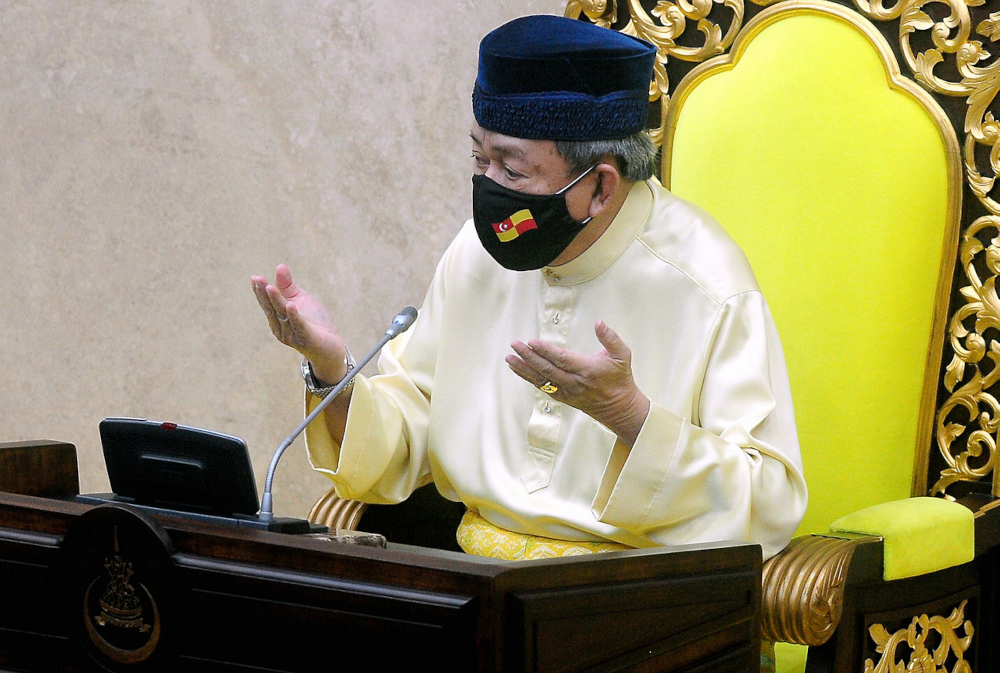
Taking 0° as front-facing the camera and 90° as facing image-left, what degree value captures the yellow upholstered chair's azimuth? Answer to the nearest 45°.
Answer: approximately 45°

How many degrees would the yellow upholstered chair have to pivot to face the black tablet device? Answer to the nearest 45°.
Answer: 0° — it already faces it

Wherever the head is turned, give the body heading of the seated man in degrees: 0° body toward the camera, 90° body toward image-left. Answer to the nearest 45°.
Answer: approximately 45°
